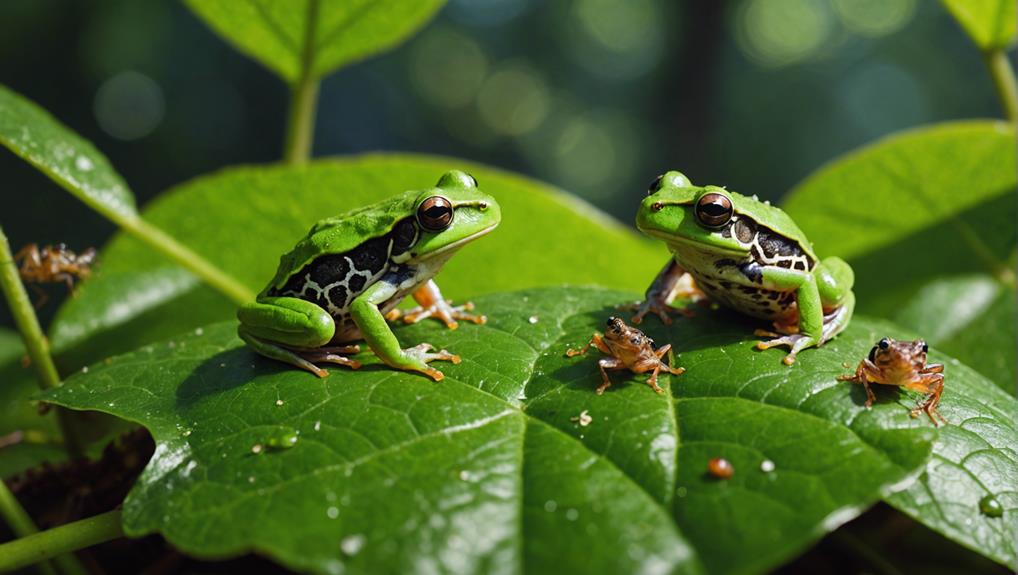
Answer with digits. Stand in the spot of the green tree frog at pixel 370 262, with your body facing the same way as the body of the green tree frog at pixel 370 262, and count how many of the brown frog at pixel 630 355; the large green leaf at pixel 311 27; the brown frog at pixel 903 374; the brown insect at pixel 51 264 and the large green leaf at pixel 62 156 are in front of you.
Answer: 2

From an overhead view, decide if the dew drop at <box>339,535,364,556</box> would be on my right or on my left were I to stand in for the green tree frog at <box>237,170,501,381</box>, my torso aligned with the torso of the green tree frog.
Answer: on my right

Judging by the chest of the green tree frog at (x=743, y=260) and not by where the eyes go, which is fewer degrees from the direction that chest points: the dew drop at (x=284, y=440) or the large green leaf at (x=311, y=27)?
the dew drop

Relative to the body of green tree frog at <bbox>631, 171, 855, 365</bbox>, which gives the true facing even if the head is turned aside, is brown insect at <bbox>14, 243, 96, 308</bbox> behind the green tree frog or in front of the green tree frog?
in front

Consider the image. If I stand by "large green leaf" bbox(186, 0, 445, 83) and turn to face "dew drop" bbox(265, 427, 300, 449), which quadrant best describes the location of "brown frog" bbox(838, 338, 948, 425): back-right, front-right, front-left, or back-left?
front-left

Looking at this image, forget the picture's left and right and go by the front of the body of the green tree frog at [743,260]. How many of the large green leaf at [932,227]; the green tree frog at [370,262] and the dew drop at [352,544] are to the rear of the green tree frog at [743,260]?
1

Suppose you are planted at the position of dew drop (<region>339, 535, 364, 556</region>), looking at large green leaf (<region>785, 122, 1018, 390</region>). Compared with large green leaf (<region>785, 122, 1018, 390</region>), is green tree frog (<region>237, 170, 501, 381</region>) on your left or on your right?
left

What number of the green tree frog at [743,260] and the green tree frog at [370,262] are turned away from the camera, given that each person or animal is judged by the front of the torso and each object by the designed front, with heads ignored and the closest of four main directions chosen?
0

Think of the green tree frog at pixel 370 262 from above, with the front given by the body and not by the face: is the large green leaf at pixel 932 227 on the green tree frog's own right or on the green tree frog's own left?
on the green tree frog's own left

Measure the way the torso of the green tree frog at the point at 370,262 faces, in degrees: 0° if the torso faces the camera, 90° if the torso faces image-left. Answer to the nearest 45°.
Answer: approximately 315°

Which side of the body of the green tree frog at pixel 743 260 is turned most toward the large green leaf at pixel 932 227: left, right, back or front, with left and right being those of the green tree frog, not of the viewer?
back

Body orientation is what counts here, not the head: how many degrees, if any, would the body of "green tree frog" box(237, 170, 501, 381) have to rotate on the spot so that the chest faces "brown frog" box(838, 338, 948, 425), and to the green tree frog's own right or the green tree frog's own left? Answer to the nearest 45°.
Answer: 0° — it already faces it

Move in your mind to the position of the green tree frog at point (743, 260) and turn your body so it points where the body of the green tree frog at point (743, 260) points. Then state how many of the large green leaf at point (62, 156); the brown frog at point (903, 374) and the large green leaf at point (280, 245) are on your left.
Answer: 1

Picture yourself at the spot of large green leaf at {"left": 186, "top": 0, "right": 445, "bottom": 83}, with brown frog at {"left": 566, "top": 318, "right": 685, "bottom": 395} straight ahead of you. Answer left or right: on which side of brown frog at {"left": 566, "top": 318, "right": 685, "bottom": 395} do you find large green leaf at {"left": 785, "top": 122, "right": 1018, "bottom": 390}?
left

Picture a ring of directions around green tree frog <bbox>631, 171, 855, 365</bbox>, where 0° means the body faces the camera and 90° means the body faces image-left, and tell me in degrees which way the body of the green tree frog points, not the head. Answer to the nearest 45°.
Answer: approximately 45°
